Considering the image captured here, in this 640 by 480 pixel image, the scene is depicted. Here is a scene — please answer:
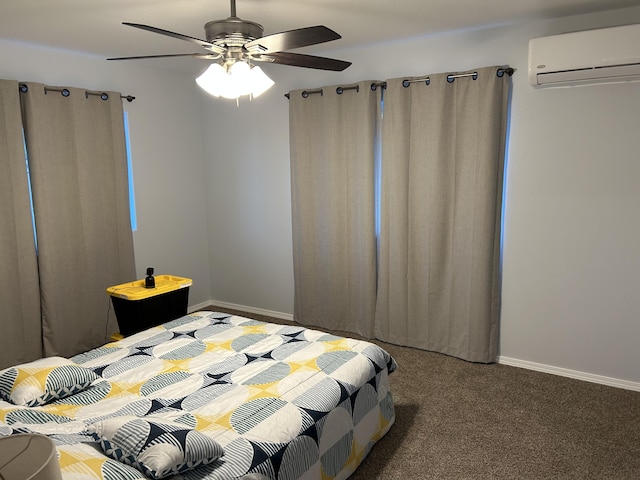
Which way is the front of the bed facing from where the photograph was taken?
facing away from the viewer and to the right of the viewer

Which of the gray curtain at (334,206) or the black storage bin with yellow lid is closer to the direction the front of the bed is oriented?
the gray curtain

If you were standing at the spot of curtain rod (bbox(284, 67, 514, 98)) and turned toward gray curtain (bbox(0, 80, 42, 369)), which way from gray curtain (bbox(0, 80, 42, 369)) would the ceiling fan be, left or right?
left

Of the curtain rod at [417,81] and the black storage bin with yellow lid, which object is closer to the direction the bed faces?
the curtain rod

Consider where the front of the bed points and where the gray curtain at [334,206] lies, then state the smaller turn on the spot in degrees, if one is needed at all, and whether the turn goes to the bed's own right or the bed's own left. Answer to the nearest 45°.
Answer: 0° — it already faces it

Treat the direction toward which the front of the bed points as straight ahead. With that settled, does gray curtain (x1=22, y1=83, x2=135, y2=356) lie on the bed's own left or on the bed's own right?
on the bed's own left

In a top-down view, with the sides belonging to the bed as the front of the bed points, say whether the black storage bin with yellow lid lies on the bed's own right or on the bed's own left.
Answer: on the bed's own left
